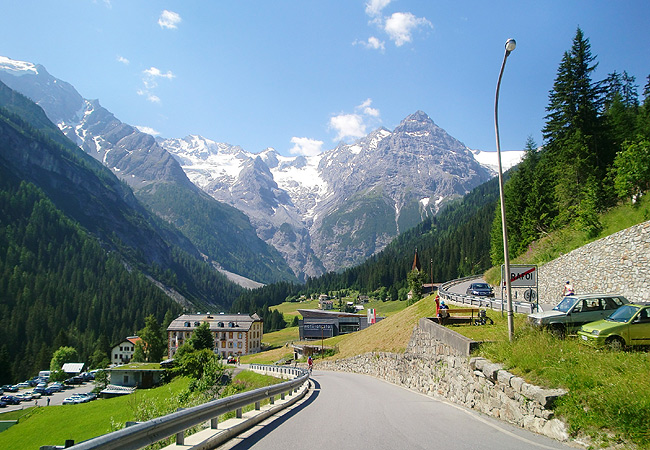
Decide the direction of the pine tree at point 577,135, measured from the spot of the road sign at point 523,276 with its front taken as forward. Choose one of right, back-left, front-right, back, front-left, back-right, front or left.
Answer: back

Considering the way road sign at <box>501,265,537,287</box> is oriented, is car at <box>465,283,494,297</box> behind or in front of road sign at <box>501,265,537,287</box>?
behind

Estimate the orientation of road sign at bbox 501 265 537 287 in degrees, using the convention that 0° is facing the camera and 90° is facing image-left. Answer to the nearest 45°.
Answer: approximately 0°

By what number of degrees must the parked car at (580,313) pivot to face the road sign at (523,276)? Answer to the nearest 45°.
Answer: approximately 45° to its right

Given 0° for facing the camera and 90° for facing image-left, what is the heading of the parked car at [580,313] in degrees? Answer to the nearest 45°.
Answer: approximately 45°

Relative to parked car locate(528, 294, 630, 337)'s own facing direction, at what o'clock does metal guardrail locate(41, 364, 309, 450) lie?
The metal guardrail is roughly at 11 o'clock from the parked car.

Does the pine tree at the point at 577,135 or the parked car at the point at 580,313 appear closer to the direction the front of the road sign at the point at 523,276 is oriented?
the parked car

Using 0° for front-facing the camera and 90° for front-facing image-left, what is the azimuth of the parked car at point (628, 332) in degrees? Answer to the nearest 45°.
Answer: approximately 45°
